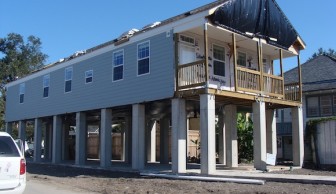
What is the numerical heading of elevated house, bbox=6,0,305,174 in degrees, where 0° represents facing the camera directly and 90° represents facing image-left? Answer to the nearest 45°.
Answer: approximately 315°

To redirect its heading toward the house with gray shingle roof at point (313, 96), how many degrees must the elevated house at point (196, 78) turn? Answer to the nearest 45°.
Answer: approximately 90° to its left
